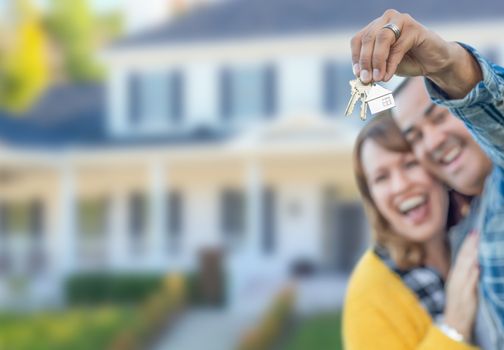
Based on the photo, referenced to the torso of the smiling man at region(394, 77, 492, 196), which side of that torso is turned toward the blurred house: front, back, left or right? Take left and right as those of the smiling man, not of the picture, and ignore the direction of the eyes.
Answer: back

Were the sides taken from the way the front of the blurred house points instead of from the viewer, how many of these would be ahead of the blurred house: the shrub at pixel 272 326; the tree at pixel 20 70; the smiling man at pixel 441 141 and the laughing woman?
3

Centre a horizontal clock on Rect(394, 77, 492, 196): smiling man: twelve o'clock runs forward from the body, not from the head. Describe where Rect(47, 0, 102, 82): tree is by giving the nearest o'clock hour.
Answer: The tree is roughly at 5 o'clock from the smiling man.

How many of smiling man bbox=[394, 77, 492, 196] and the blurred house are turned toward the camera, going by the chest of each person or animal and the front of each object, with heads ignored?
2

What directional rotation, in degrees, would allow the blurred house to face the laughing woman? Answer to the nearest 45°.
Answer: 0° — it already faces them

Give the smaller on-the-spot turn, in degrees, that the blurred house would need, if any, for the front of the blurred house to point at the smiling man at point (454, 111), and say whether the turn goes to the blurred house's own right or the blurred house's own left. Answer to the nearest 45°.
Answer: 0° — it already faces them

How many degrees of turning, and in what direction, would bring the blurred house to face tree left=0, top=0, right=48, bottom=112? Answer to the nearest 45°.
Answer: approximately 135° to its right
